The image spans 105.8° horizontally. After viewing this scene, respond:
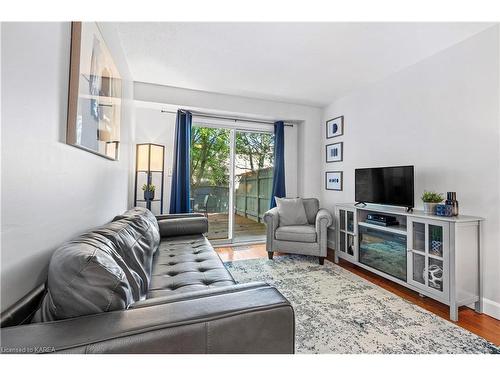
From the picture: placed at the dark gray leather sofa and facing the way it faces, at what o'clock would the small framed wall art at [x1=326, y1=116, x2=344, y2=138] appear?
The small framed wall art is roughly at 11 o'clock from the dark gray leather sofa.

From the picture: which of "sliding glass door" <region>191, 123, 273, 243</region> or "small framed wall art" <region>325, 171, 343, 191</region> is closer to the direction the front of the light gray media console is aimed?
the sliding glass door

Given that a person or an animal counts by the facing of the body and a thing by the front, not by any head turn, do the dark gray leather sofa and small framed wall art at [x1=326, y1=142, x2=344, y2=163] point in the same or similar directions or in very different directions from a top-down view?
very different directions

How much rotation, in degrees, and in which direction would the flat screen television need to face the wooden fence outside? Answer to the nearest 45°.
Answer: approximately 45° to its right

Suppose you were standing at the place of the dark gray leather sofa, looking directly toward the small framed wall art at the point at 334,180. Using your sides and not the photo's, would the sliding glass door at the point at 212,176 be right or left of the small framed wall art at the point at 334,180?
left

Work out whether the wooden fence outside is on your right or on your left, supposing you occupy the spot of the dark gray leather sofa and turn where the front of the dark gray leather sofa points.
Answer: on your left
